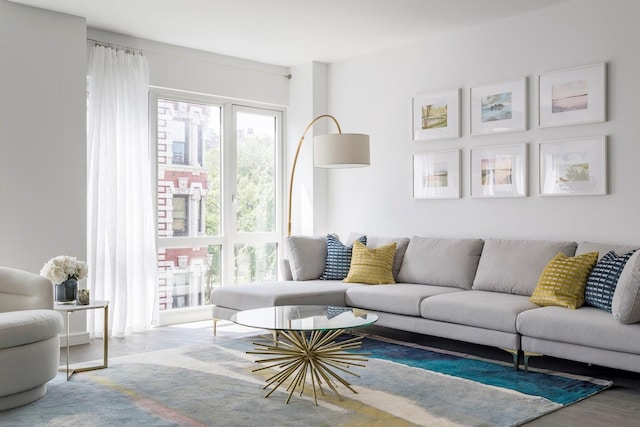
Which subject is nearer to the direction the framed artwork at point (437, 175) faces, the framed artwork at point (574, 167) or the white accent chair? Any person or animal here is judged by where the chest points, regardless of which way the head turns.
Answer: the white accent chair

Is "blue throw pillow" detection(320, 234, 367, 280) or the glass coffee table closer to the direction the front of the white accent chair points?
the glass coffee table

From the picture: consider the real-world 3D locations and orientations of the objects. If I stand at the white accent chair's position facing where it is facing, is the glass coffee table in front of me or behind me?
in front

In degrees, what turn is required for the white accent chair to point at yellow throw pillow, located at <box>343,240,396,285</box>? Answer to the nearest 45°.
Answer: approximately 45° to its left

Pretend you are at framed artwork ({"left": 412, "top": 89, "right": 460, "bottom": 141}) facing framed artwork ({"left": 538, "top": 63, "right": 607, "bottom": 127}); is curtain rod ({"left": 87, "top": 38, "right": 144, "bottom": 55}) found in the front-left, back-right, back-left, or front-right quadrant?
back-right

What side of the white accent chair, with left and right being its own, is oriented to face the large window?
left

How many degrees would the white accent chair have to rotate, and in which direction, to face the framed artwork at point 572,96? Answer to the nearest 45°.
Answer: approximately 45° to its left

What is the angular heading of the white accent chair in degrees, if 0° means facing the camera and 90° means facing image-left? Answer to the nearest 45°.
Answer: approximately 315°

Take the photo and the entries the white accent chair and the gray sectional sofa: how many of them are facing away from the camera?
0

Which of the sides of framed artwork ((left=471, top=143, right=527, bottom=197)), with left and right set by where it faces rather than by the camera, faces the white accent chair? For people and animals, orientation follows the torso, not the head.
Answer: front
